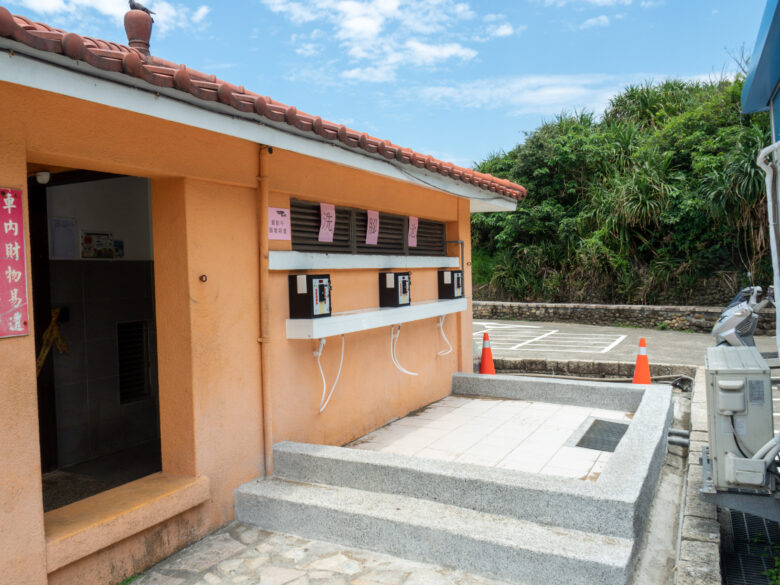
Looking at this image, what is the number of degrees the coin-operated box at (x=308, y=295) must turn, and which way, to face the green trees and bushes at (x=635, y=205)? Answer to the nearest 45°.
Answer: approximately 90° to its left

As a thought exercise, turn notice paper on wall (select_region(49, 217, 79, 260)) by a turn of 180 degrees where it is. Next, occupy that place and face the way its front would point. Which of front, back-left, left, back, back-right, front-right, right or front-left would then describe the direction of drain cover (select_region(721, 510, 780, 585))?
back-right

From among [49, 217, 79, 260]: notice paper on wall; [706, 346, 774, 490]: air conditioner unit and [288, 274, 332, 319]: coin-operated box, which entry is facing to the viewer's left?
the air conditioner unit

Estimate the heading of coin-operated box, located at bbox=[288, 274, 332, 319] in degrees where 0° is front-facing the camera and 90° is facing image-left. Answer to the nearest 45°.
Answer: approximately 315°

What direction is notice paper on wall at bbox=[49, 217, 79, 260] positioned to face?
toward the camera

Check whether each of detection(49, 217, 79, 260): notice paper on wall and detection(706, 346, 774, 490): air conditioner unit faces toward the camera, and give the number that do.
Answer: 1

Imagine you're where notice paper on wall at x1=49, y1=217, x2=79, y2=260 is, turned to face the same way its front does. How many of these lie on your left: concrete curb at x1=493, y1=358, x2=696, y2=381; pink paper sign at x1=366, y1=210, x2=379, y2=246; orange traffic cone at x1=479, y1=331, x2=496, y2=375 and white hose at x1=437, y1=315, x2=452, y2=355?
4

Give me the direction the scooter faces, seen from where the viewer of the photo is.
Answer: facing the viewer and to the left of the viewer

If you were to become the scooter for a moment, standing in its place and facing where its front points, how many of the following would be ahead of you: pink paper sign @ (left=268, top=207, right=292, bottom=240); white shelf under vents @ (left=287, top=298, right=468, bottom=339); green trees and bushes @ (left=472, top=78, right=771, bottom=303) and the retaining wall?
2

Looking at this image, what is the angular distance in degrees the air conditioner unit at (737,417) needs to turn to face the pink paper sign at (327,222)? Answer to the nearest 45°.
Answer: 0° — it already faces it

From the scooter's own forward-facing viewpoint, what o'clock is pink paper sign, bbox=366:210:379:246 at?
The pink paper sign is roughly at 1 o'clock from the scooter.

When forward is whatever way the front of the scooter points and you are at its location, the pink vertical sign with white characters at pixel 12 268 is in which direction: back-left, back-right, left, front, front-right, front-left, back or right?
front

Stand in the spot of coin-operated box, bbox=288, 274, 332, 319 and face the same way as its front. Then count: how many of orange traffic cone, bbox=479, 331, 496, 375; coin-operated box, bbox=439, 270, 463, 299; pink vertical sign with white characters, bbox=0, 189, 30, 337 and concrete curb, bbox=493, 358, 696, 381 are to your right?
1

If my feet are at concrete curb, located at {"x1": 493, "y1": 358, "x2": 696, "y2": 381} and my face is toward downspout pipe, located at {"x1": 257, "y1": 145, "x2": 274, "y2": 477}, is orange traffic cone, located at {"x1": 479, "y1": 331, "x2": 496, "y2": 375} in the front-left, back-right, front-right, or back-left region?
front-right
